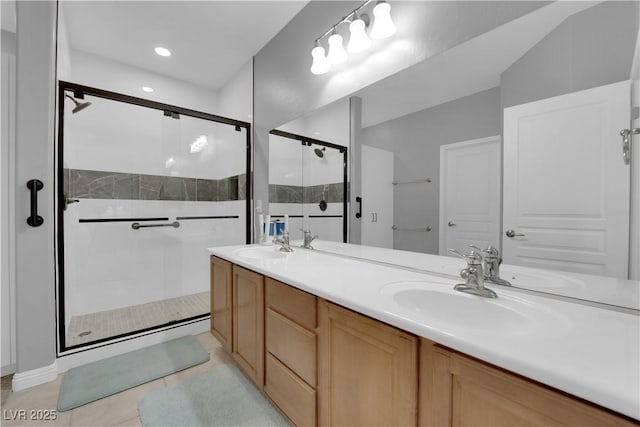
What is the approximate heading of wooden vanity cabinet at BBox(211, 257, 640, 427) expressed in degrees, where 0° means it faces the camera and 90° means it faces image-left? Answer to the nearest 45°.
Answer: approximately 45°

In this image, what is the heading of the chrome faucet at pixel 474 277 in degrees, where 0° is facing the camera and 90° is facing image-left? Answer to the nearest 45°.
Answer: approximately 45°

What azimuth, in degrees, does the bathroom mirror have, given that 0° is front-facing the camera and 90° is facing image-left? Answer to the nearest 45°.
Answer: approximately 45°

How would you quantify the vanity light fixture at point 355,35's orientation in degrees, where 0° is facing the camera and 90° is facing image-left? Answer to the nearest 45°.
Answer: approximately 45°
